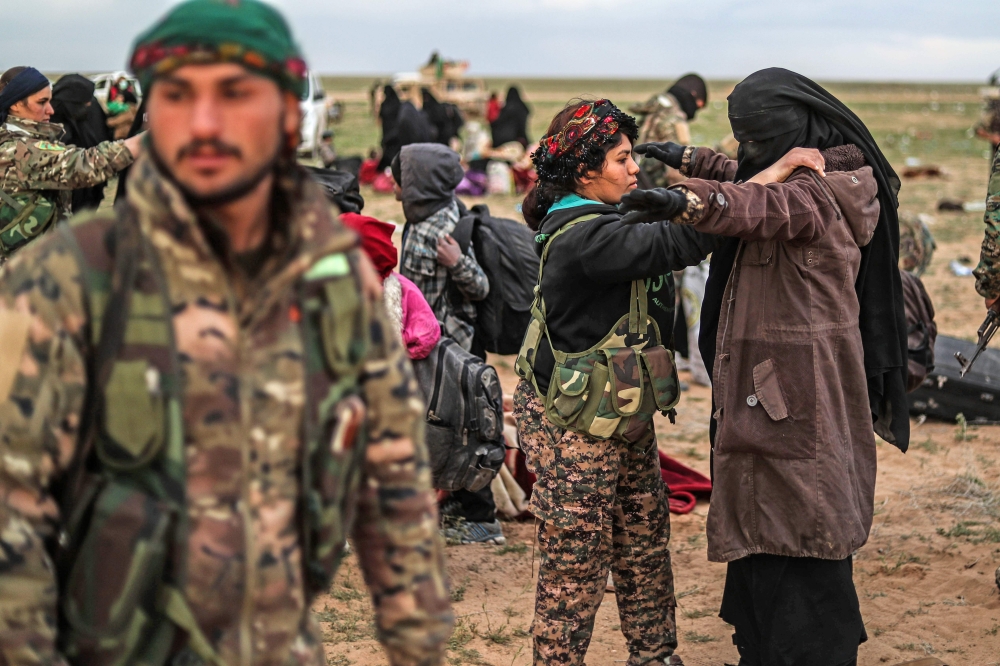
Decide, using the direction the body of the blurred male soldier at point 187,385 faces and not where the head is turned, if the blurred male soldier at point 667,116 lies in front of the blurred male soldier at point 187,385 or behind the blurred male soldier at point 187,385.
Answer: behind

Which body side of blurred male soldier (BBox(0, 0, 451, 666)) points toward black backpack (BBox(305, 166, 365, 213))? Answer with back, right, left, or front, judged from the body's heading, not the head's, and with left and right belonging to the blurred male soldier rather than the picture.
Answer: back

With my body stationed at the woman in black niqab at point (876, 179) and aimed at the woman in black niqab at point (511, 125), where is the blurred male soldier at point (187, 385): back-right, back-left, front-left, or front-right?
back-left

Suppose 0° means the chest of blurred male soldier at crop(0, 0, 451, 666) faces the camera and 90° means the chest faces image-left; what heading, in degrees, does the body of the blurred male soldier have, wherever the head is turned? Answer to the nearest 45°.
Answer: approximately 0°

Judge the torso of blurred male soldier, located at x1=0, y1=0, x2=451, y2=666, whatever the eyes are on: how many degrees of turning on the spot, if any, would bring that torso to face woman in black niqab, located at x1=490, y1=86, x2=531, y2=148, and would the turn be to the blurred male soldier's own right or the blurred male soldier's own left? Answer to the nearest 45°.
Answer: approximately 180°

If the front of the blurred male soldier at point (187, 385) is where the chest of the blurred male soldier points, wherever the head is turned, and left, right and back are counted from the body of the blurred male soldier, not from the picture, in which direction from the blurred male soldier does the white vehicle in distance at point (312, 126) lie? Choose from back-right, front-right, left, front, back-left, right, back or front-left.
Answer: back
